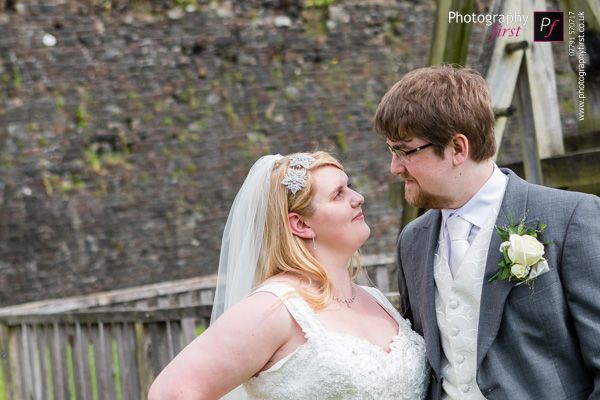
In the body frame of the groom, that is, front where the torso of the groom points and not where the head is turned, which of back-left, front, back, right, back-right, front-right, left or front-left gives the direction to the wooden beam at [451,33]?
back-right

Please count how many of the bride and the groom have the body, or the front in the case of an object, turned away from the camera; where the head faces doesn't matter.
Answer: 0

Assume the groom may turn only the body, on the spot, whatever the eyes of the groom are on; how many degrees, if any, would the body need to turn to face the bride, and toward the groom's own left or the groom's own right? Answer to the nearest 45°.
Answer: approximately 45° to the groom's own right

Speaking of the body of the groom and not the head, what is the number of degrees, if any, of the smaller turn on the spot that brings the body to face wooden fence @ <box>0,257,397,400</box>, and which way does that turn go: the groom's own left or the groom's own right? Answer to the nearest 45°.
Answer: approximately 90° to the groom's own right

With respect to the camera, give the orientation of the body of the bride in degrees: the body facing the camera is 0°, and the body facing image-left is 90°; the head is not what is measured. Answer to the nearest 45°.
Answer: approximately 315°

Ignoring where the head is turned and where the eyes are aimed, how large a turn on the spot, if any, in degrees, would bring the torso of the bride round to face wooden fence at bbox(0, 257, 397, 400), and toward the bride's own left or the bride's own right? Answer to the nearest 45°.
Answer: approximately 180°

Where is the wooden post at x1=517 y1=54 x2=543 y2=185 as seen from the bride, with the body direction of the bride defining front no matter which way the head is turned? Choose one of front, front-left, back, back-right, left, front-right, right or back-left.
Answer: left

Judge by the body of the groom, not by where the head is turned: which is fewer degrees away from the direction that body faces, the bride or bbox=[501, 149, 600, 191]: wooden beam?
the bride

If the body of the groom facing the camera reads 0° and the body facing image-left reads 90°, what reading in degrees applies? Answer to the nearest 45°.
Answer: approximately 45°

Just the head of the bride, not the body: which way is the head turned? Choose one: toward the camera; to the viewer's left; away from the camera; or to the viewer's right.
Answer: to the viewer's right

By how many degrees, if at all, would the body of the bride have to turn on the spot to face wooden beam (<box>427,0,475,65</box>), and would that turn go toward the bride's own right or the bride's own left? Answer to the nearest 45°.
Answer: approximately 90° to the bride's own left

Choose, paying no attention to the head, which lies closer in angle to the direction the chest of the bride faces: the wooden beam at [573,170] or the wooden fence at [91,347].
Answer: the wooden beam

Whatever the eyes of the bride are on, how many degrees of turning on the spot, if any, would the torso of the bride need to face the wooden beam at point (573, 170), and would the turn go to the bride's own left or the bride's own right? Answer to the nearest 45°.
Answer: approximately 90° to the bride's own left
